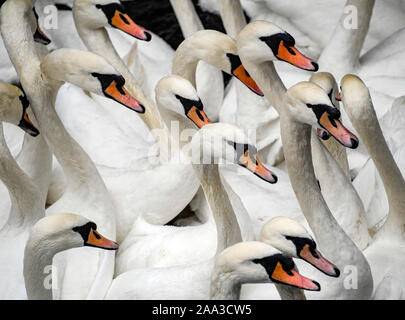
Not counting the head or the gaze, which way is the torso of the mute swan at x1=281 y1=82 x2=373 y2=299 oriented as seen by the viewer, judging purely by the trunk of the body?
to the viewer's right

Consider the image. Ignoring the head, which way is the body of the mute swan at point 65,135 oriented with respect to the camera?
to the viewer's right

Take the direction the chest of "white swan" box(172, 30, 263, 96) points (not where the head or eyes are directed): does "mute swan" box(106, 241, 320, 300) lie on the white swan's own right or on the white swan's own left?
on the white swan's own right

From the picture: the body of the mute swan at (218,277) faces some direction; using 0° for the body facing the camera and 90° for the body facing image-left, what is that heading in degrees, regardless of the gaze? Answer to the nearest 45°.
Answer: approximately 270°

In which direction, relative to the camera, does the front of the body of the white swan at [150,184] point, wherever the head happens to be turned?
to the viewer's right

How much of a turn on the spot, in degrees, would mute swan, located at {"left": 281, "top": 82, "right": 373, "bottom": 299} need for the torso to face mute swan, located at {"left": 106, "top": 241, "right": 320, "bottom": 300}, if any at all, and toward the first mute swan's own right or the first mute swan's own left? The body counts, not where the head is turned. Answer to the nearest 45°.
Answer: approximately 90° to the first mute swan's own right

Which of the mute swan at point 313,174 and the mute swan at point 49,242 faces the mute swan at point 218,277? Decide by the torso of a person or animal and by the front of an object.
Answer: the mute swan at point 49,242

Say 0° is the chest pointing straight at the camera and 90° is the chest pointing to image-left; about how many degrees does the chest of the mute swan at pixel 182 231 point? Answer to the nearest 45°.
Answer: approximately 270°
